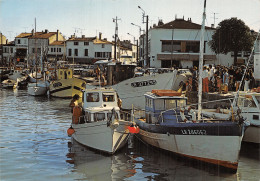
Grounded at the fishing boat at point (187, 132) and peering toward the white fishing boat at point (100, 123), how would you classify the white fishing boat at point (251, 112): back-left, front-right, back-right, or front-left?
back-right

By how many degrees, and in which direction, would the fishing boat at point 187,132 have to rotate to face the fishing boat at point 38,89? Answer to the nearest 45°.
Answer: approximately 180°

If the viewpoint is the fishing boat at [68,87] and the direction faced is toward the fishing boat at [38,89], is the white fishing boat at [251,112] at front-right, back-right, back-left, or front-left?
back-left
